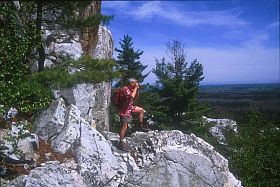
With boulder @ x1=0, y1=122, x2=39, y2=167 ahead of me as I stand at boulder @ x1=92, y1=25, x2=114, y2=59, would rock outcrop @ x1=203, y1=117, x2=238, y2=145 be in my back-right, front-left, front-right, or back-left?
back-left

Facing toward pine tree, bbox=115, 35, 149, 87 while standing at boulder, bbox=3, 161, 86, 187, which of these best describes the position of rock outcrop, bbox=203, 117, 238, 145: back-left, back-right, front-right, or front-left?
front-right

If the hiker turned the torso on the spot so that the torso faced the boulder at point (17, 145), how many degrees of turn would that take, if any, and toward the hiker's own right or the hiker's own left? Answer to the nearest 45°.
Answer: approximately 135° to the hiker's own right

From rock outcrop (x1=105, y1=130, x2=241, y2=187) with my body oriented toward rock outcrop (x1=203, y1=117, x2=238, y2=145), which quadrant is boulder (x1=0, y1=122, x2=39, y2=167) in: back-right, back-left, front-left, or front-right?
back-left
